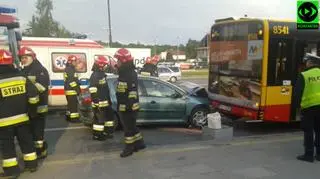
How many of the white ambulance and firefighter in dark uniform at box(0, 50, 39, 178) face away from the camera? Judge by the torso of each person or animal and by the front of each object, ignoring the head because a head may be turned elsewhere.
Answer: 1

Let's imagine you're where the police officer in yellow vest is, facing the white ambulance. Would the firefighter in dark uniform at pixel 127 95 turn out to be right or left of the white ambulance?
left

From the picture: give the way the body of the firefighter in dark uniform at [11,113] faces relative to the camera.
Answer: away from the camera

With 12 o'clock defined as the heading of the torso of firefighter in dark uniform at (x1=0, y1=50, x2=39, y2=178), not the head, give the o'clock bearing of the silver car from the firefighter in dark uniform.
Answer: The silver car is roughly at 1 o'clock from the firefighter in dark uniform.

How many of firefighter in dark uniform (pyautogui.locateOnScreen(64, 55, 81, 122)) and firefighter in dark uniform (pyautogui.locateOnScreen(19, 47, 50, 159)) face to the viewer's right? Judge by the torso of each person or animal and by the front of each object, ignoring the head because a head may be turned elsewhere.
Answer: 1

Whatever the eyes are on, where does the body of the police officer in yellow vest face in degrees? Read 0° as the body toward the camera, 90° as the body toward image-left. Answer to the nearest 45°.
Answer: approximately 135°

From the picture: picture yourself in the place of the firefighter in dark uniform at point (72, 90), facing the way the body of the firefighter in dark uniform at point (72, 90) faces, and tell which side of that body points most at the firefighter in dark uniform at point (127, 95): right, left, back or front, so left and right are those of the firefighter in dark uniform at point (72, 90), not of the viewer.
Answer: right

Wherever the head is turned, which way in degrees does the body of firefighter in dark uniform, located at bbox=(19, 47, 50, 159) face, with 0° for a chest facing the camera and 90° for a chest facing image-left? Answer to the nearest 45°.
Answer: approximately 45°
